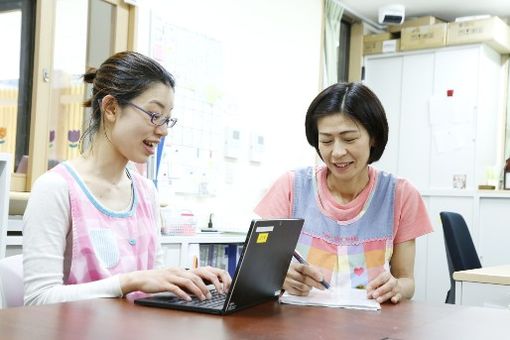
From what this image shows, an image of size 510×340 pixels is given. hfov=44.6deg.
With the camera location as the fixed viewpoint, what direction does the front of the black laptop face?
facing away from the viewer and to the left of the viewer

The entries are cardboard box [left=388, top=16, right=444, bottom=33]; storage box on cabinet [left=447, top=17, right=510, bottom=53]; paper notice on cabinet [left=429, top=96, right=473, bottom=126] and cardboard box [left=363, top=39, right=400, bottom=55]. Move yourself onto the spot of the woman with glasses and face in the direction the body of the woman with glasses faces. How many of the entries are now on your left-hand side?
4

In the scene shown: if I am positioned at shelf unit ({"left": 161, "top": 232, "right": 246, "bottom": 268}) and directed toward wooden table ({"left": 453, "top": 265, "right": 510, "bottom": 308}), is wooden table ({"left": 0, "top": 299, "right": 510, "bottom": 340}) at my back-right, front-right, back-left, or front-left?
front-right

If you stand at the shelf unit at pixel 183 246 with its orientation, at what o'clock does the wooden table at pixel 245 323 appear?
The wooden table is roughly at 12 o'clock from the shelf unit.

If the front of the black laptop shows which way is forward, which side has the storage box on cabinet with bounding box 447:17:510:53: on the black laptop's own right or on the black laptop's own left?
on the black laptop's own right

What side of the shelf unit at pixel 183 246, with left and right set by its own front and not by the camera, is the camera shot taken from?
front

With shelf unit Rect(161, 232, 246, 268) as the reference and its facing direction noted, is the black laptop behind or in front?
in front

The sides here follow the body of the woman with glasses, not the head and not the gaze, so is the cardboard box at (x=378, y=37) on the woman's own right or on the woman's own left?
on the woman's own left

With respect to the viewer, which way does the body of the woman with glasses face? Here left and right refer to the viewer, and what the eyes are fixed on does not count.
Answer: facing the viewer and to the right of the viewer

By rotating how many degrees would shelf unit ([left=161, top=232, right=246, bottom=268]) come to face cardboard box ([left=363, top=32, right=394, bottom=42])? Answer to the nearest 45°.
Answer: approximately 135° to its left

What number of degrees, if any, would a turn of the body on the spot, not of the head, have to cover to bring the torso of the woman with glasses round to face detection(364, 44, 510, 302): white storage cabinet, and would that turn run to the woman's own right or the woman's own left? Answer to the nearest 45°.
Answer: approximately 90° to the woman's own left

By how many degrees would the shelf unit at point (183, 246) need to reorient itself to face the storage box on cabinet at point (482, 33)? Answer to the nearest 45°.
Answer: approximately 135° to its left

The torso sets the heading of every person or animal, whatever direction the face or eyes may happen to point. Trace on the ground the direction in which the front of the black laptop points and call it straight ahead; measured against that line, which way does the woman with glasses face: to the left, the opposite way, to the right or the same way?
the opposite way

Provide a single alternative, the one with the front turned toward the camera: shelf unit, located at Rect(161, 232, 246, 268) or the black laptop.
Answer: the shelf unit

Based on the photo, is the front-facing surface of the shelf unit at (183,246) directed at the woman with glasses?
yes

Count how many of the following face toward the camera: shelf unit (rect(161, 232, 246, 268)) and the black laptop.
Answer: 1

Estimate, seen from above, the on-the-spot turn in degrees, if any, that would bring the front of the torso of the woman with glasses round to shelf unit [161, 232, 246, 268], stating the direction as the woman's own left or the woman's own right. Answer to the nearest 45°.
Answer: approximately 135° to the woman's own left
